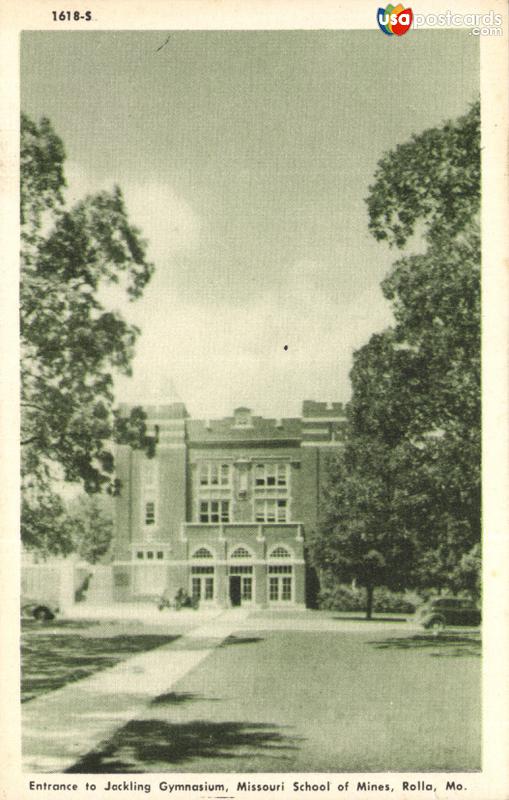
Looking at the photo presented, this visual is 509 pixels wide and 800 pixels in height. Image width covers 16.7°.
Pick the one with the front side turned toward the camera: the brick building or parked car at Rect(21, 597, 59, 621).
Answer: the brick building

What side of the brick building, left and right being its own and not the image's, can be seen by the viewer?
front
